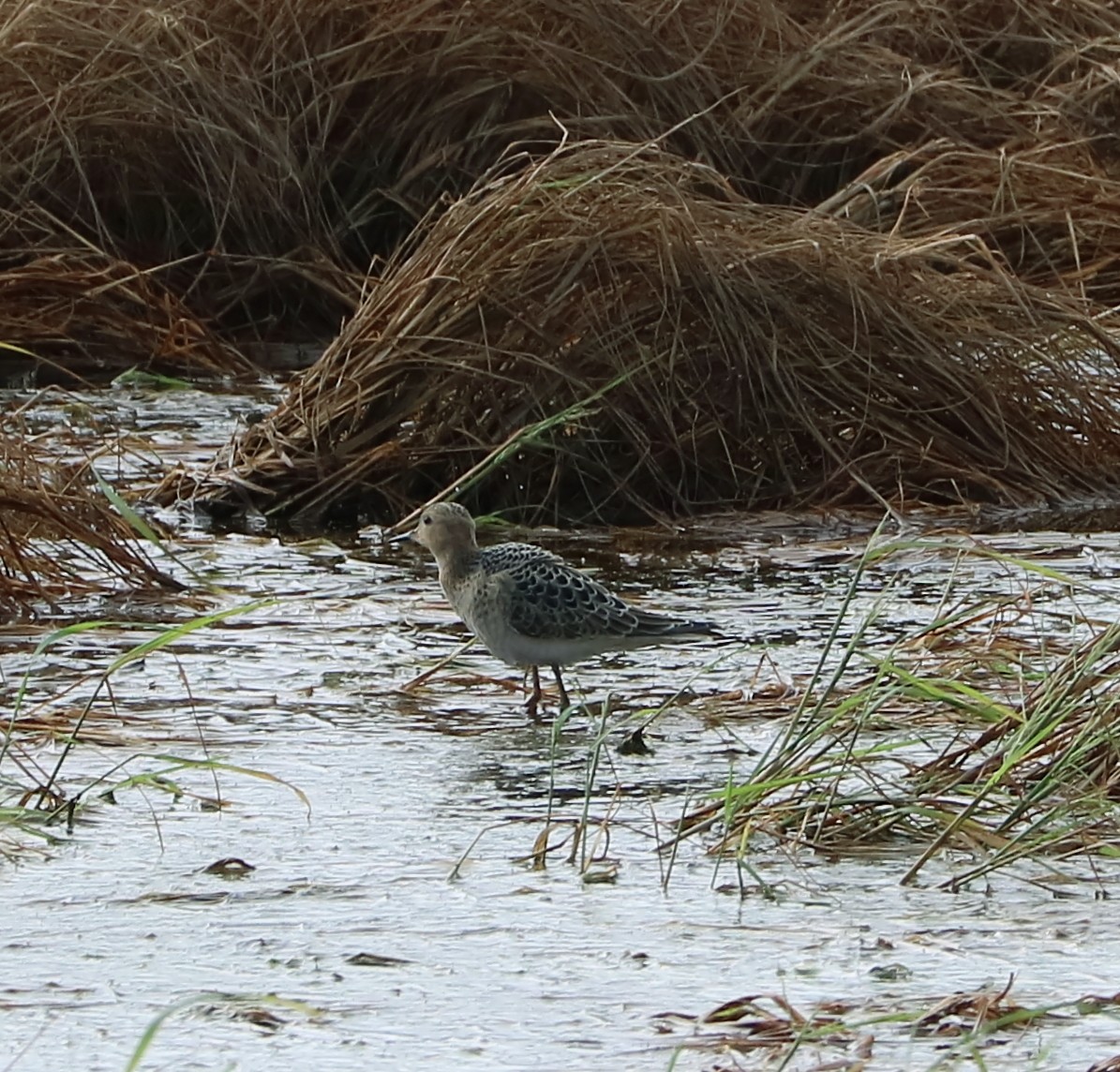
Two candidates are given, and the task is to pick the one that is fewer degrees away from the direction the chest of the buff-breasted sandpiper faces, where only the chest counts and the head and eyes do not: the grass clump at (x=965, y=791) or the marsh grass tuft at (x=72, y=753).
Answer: the marsh grass tuft

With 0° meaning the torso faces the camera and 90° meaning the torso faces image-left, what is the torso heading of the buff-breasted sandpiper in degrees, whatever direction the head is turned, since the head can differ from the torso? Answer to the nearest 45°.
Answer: approximately 90°

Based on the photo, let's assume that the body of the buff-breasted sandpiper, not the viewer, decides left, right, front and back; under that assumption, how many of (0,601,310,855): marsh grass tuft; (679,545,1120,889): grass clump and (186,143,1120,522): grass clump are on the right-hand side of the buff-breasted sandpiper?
1

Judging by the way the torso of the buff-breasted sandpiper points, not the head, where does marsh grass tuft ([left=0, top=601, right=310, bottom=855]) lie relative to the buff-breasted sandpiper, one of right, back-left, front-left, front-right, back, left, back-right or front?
front-left

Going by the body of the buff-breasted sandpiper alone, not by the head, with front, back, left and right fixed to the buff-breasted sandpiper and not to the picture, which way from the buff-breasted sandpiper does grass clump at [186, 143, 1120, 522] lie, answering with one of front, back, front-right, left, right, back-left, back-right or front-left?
right

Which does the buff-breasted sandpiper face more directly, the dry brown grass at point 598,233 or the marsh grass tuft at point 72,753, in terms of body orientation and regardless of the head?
the marsh grass tuft

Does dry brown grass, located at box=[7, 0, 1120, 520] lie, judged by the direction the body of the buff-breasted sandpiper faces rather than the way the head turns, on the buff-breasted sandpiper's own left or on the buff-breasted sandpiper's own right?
on the buff-breasted sandpiper's own right

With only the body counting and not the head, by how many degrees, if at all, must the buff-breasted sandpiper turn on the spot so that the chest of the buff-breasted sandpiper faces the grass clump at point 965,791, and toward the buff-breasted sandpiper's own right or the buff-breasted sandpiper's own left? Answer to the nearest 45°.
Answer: approximately 135° to the buff-breasted sandpiper's own left
